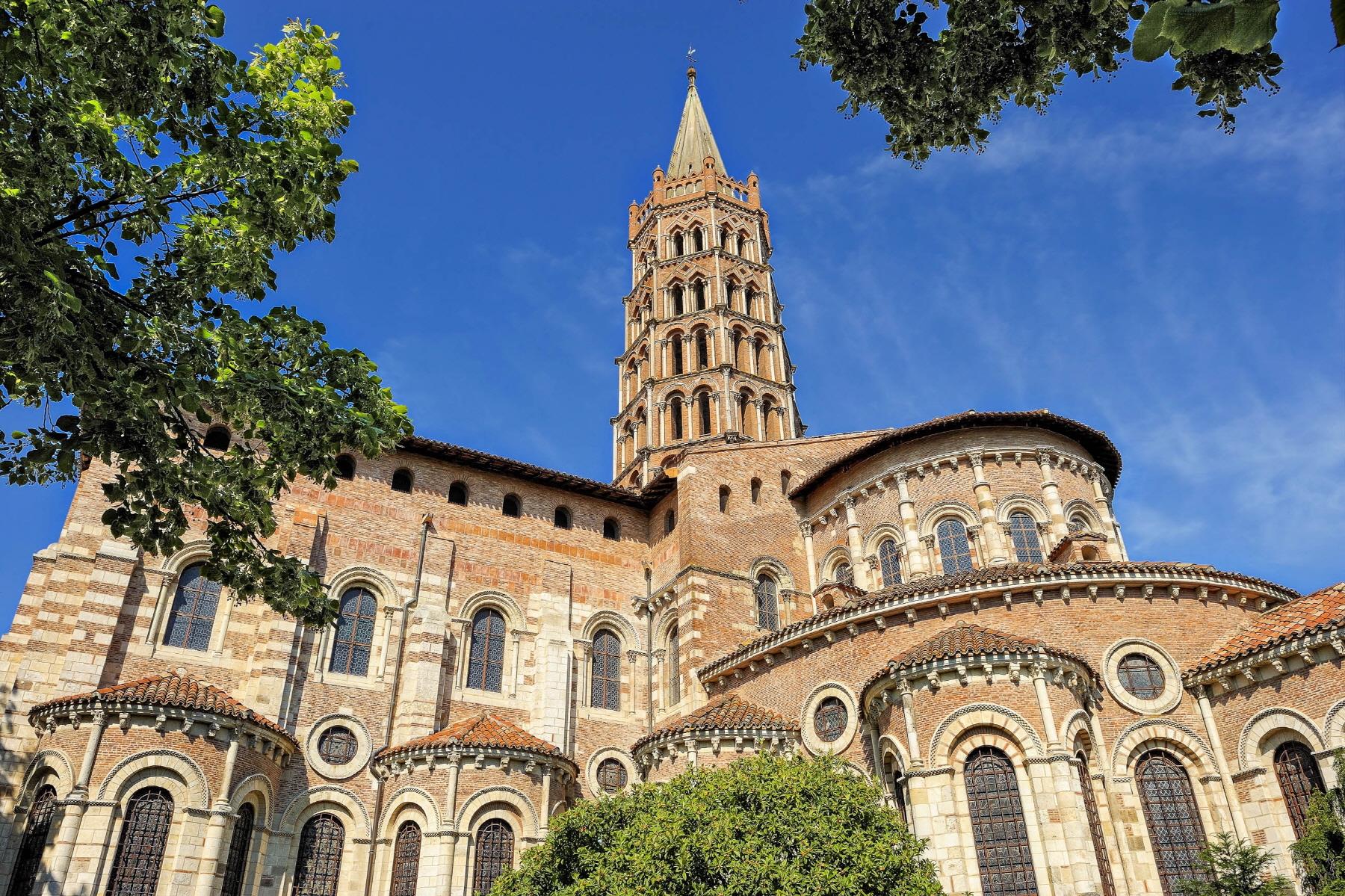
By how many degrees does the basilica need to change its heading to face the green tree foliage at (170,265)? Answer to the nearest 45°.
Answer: approximately 135° to its left

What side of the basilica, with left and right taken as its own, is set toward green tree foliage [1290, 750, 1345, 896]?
back

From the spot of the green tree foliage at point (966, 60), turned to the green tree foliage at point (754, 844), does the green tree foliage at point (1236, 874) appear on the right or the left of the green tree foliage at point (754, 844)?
right

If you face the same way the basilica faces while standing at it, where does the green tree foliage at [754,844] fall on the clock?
The green tree foliage is roughly at 7 o'clock from the basilica.

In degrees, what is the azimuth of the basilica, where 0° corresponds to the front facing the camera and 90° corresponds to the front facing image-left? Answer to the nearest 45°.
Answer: approximately 135°

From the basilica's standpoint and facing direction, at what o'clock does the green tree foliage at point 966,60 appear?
The green tree foliage is roughly at 7 o'clock from the basilica.
